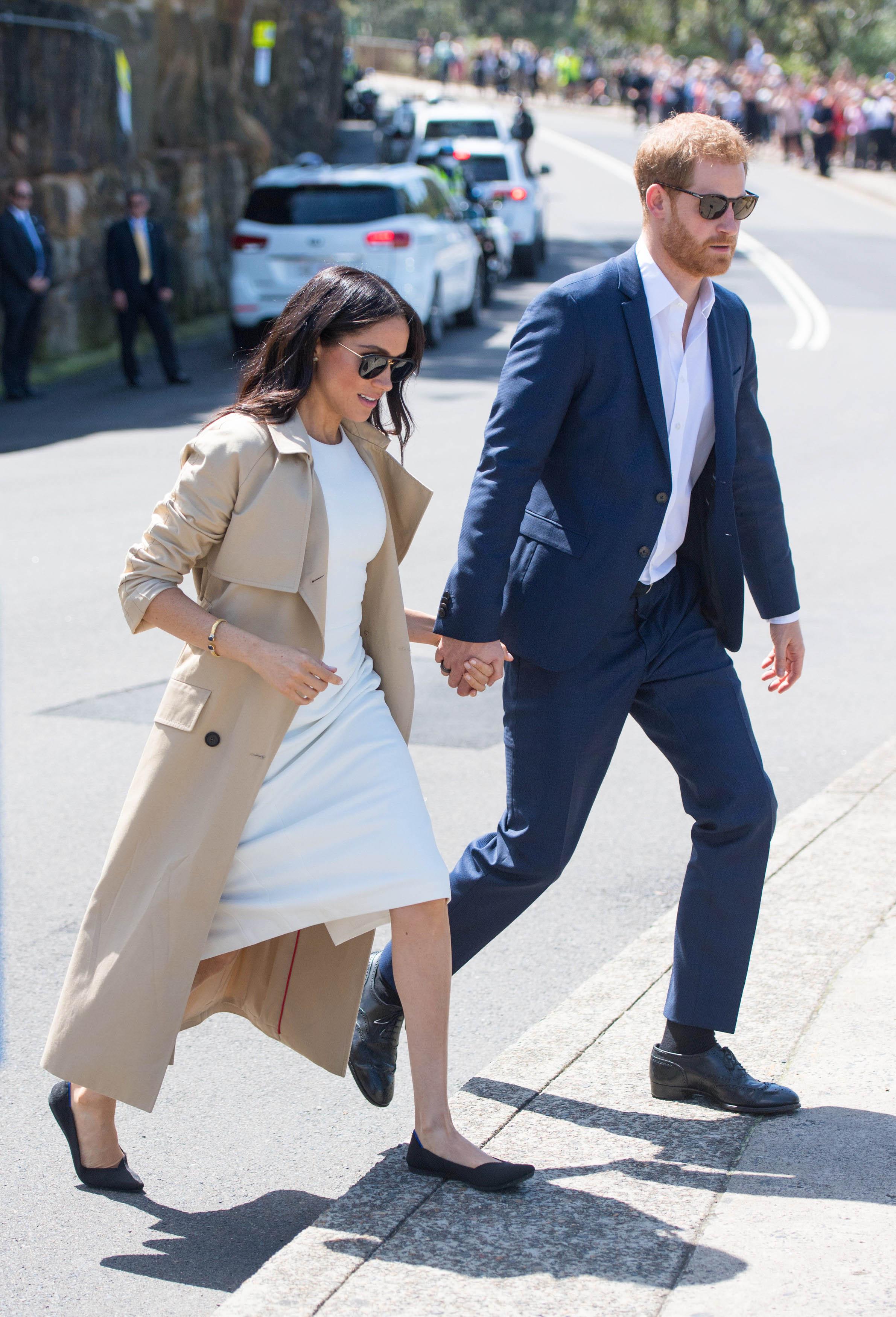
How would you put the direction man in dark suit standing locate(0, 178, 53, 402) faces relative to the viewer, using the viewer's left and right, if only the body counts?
facing the viewer and to the right of the viewer

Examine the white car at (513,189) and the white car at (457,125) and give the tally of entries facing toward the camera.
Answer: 0

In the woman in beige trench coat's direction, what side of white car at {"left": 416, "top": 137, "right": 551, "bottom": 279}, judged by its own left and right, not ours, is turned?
back

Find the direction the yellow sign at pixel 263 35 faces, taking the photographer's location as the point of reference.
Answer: facing the viewer

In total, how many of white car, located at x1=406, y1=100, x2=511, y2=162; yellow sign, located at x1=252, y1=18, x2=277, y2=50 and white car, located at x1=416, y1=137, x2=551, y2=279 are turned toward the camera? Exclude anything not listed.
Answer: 1

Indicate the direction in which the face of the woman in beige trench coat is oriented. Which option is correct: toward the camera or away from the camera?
toward the camera

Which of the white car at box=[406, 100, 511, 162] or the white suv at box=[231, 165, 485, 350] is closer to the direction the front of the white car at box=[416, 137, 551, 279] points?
the white car

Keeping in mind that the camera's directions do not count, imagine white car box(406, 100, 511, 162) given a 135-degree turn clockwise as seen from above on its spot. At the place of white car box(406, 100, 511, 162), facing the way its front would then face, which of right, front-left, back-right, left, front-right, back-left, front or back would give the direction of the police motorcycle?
front-right

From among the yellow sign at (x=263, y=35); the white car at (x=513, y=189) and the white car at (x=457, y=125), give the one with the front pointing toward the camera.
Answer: the yellow sign

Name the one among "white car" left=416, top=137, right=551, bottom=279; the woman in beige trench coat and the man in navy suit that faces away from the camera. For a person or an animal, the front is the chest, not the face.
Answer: the white car

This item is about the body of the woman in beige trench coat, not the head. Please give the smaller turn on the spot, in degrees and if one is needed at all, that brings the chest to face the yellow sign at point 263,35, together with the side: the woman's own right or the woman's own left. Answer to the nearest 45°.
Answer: approximately 135° to the woman's own left

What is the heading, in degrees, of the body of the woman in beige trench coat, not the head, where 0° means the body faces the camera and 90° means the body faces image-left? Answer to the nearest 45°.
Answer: approximately 315°

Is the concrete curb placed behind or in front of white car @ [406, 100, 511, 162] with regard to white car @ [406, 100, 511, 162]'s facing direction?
behind

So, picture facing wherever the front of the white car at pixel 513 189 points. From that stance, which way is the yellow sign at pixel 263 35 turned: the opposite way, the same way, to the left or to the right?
the opposite way

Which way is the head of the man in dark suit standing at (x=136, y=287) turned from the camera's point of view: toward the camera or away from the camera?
toward the camera
